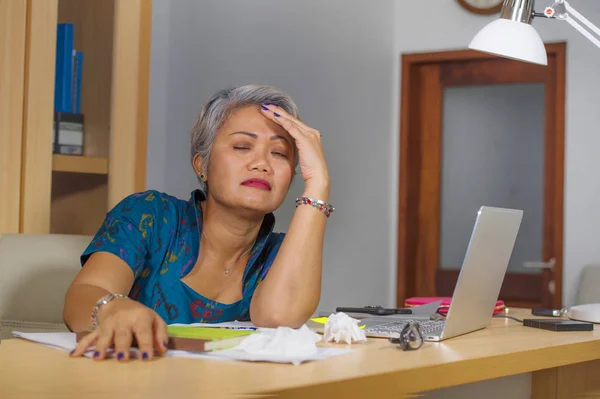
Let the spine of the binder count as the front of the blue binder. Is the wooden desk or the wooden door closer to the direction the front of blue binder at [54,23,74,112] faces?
the wooden desk

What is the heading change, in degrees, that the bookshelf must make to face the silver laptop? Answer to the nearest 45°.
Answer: approximately 45° to its left

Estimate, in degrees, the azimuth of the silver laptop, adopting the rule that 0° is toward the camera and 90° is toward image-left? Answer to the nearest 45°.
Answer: approximately 135°

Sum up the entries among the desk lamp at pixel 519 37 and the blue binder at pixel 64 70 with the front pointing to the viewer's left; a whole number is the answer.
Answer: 1

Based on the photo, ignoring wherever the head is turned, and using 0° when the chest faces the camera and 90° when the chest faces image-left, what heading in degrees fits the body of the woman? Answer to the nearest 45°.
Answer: approximately 315°

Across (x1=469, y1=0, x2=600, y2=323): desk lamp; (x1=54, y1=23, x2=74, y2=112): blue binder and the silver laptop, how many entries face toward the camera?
1

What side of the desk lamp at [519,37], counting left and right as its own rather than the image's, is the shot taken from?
left
